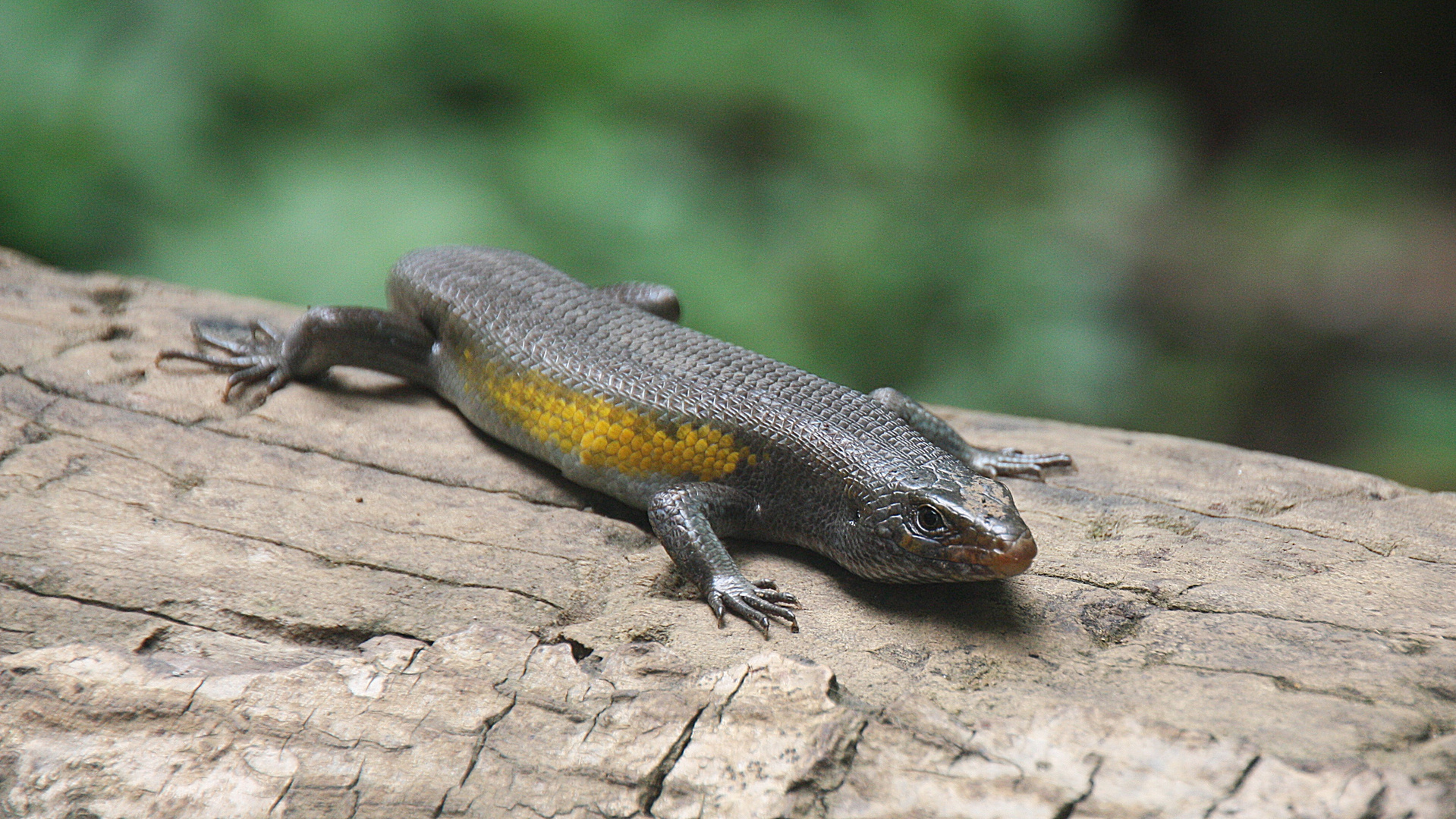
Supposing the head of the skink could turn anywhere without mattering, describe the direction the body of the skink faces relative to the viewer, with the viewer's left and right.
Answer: facing the viewer and to the right of the viewer
